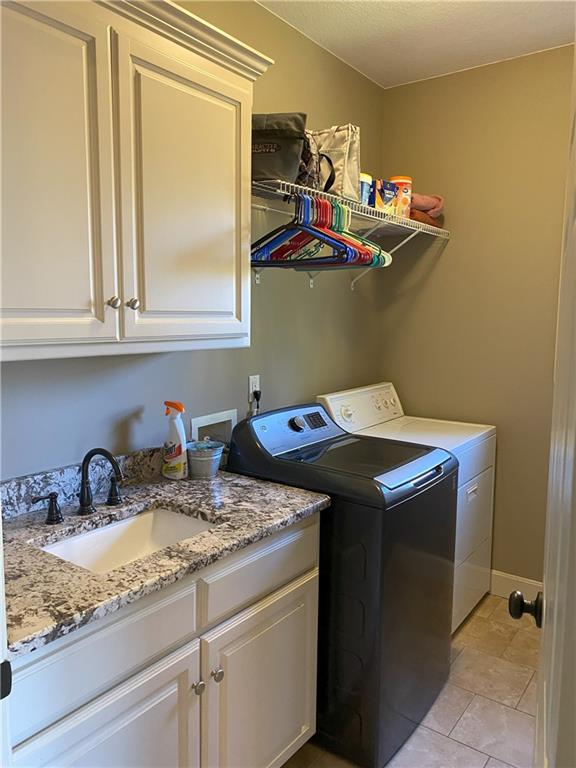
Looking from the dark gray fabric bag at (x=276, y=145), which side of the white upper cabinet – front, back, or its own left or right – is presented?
left

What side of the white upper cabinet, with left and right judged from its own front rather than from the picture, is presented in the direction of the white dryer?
left

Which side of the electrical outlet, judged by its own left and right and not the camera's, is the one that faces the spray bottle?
right

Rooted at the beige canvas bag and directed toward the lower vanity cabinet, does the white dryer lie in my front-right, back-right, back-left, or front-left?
back-left

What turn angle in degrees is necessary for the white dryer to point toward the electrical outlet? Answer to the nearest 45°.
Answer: approximately 90° to its right

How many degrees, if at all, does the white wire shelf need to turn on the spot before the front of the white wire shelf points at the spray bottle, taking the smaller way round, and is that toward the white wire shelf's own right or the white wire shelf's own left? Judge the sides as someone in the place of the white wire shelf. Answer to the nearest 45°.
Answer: approximately 90° to the white wire shelf's own right
